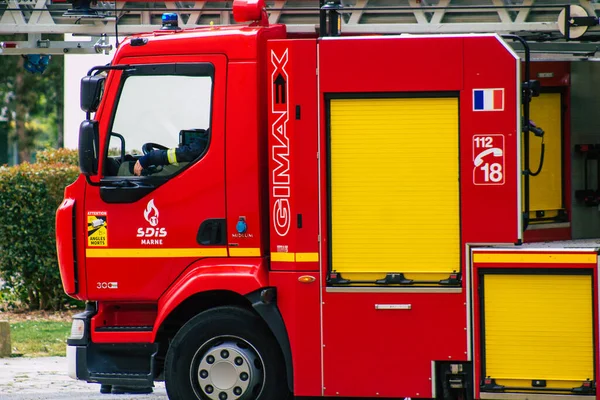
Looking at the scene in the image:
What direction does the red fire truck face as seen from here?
to the viewer's left

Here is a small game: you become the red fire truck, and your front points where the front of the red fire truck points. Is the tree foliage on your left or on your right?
on your right
